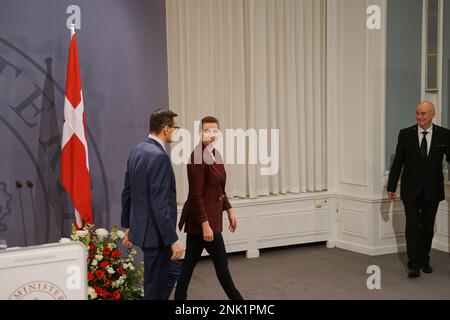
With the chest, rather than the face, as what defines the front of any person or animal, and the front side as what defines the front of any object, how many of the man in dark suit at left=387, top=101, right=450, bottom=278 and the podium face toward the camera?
2

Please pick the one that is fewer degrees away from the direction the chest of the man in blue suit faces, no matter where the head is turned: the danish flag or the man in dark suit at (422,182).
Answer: the man in dark suit

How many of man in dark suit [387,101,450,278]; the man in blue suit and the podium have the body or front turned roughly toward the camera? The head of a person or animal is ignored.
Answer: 2

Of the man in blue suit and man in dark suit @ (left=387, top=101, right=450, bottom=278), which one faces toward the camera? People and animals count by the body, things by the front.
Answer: the man in dark suit

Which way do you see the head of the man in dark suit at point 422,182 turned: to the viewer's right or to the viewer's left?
to the viewer's left

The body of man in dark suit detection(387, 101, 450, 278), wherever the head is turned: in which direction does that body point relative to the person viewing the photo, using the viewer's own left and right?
facing the viewer

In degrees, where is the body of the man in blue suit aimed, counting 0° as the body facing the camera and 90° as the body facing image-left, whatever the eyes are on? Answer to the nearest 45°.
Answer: approximately 225°

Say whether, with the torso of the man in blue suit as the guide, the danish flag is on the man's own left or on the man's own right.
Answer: on the man's own left

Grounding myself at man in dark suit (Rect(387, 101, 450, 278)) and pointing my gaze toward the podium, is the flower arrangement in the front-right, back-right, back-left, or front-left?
front-right

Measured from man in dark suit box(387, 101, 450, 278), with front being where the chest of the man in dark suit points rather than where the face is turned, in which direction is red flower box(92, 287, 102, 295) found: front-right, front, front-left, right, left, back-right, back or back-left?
front-right
